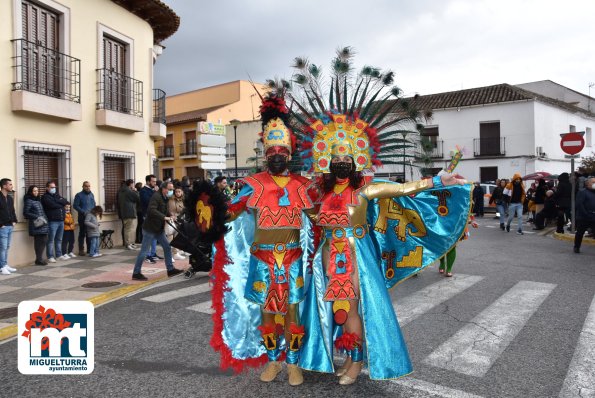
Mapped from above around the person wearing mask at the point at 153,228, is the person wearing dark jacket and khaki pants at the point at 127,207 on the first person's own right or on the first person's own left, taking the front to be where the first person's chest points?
on the first person's own left

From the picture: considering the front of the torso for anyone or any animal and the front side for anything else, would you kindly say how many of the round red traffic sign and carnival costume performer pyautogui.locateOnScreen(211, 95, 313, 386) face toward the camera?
2

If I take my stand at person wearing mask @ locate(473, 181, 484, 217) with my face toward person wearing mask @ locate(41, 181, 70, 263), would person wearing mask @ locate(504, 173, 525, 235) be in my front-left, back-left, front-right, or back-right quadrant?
front-left

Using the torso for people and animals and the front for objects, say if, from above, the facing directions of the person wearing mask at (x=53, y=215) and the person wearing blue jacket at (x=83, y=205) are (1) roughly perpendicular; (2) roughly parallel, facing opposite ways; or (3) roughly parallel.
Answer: roughly parallel

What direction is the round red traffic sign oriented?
toward the camera

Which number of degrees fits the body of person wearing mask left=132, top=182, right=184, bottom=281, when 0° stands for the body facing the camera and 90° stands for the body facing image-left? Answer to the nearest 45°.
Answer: approximately 270°

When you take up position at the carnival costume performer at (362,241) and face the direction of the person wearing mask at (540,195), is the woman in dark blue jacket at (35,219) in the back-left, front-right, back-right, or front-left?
front-left

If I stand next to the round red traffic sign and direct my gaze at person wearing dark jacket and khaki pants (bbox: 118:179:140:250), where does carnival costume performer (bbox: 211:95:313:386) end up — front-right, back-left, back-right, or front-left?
front-left

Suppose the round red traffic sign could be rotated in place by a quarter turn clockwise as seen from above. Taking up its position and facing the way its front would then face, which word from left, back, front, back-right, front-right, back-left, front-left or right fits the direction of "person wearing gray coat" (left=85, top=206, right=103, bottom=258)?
front-left

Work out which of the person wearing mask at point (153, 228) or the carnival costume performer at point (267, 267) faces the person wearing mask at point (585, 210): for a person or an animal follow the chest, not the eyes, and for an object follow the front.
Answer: the person wearing mask at point (153, 228)

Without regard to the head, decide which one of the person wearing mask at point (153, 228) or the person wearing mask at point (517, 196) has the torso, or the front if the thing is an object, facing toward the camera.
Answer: the person wearing mask at point (517, 196)

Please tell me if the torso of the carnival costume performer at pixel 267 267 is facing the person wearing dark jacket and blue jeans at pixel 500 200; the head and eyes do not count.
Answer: no

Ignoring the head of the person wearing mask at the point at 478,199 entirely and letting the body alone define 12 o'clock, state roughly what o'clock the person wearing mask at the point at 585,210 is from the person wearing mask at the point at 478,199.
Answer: the person wearing mask at the point at 585,210 is roughly at 10 o'clock from the person wearing mask at the point at 478,199.

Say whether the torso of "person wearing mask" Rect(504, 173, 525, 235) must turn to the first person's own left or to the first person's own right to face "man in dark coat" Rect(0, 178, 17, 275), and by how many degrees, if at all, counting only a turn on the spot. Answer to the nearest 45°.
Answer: approximately 45° to the first person's own right

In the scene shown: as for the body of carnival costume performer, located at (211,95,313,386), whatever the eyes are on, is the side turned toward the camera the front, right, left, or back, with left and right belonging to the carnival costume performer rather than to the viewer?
front
